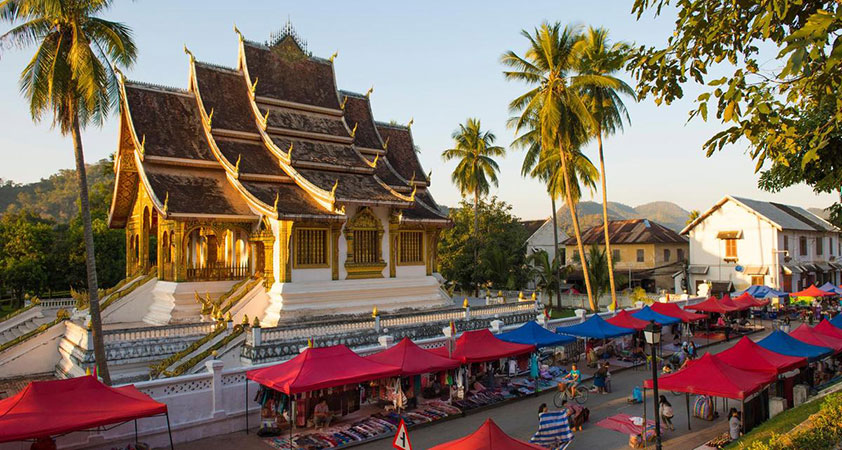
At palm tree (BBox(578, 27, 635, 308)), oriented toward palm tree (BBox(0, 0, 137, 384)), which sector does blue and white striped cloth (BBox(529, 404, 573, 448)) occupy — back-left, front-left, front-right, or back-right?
front-left

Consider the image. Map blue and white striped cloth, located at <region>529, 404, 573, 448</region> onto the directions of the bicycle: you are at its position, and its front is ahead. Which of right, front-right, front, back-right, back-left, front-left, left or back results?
front-left

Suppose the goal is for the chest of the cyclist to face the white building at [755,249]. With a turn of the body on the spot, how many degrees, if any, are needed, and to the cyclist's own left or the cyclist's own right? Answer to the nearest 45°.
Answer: approximately 180°

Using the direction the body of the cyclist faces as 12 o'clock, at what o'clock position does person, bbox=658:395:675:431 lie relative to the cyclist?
The person is roughly at 9 o'clock from the cyclist.

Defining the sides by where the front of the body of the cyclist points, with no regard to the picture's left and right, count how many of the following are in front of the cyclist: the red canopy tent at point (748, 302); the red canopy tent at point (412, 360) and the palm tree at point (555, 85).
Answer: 1

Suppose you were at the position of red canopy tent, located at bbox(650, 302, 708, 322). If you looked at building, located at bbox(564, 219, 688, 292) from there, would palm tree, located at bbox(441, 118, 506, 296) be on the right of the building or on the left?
left

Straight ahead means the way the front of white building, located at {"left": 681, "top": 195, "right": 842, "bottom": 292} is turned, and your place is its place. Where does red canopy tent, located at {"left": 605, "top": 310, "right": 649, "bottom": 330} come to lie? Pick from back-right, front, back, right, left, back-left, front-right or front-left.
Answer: front-right

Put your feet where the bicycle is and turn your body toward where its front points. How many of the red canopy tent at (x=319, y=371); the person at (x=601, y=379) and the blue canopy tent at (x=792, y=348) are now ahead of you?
1

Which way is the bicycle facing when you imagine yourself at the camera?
facing the viewer and to the left of the viewer

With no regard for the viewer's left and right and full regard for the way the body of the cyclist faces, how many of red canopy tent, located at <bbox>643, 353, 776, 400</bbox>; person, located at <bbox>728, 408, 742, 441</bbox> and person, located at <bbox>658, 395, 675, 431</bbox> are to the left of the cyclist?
3

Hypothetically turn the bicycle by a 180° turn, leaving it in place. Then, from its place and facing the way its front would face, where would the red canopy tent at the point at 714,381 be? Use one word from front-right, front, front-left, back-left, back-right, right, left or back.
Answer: right
